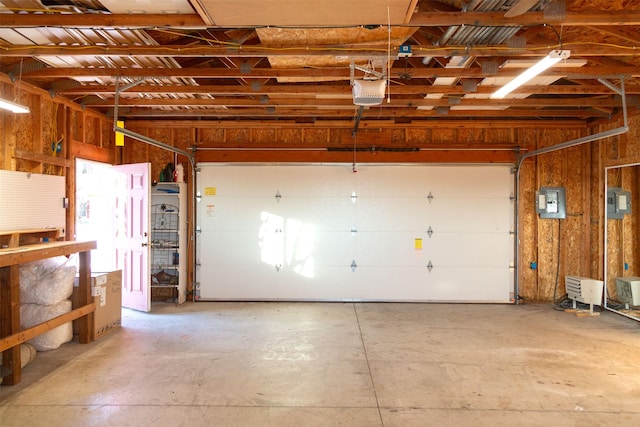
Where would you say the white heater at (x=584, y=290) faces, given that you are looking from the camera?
facing the viewer and to the left of the viewer

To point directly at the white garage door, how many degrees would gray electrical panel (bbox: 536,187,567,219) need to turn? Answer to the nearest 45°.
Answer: approximately 45° to its right

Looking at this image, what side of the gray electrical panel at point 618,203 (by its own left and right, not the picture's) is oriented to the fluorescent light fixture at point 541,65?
front

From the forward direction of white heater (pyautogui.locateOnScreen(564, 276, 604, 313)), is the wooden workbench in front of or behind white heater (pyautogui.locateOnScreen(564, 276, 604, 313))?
in front

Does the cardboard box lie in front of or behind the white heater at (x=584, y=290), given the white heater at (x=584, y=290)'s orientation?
in front

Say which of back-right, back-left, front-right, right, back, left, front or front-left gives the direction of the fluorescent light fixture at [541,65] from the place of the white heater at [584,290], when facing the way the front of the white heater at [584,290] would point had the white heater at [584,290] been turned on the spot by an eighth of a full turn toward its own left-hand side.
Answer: front

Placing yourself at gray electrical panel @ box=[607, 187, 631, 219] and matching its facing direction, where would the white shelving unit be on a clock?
The white shelving unit is roughly at 2 o'clock from the gray electrical panel.
